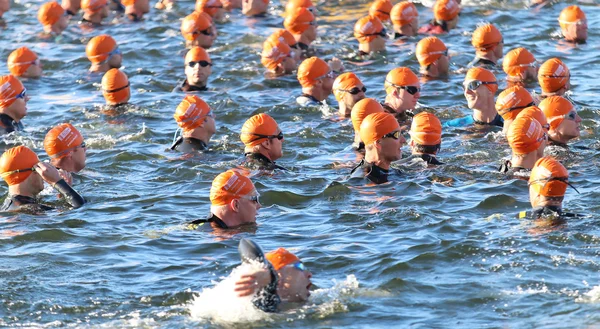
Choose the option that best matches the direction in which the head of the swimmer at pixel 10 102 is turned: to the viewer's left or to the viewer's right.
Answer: to the viewer's right

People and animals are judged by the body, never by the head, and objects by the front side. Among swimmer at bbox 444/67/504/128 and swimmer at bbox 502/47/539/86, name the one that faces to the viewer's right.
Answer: swimmer at bbox 502/47/539/86

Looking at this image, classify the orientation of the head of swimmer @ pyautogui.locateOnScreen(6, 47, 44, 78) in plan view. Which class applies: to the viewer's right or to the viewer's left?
to the viewer's right

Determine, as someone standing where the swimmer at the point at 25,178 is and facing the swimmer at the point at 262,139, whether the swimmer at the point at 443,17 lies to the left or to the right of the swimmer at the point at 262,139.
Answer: left

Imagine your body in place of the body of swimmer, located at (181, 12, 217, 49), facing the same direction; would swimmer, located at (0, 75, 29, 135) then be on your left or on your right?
on your right
